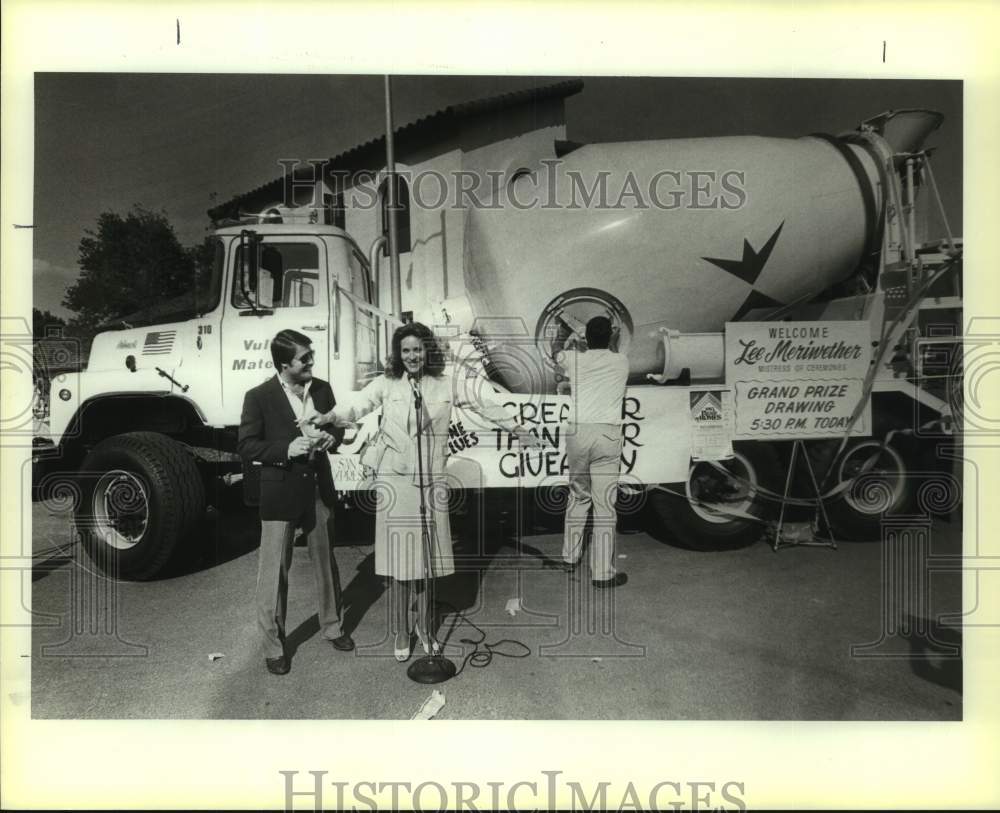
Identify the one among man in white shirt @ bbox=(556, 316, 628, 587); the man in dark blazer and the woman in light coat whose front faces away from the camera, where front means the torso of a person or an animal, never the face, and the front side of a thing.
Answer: the man in white shirt

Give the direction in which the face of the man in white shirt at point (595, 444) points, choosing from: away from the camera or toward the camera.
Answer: away from the camera

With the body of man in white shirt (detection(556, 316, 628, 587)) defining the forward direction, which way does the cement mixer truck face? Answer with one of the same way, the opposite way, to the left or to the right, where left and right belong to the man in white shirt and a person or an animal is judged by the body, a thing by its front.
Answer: to the left

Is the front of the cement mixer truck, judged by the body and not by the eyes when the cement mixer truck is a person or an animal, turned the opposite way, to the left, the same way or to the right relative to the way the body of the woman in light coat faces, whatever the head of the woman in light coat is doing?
to the right

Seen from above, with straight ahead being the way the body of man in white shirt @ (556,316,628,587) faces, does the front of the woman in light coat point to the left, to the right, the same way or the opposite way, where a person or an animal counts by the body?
the opposite way

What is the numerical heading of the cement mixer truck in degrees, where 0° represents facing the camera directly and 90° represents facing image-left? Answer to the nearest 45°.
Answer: approximately 90°

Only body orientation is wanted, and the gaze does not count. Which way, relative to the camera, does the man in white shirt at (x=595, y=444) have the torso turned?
away from the camera

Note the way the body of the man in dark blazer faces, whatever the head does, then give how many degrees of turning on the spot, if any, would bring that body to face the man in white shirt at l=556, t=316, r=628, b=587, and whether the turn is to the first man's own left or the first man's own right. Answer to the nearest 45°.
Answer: approximately 45° to the first man's own left

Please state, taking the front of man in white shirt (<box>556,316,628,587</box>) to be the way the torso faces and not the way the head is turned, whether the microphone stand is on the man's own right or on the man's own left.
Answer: on the man's own left

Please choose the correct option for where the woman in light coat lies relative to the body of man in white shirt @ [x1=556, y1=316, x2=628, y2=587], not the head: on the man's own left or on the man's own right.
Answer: on the man's own left

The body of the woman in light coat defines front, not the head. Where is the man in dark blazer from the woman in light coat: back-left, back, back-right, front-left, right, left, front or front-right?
right
